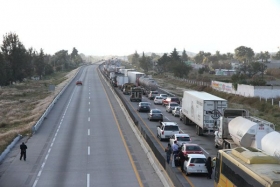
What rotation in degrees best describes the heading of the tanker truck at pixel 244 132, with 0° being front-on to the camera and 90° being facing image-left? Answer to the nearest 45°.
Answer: approximately 135°

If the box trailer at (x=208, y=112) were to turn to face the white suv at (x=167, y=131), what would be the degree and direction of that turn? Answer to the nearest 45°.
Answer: approximately 90° to its left

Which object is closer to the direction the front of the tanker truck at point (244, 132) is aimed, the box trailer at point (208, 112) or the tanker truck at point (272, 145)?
the box trailer

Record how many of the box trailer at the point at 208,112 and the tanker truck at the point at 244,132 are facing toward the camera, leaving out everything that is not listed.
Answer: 0

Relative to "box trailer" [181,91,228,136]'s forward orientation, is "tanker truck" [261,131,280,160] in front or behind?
behind

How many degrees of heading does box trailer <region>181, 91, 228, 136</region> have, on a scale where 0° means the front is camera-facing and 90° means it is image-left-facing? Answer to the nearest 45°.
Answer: approximately 135°
